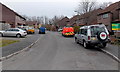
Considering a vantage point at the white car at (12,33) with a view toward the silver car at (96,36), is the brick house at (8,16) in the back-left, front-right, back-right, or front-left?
back-left

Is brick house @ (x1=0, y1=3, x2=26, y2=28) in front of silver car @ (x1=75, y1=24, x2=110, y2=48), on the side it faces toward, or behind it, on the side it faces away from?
in front

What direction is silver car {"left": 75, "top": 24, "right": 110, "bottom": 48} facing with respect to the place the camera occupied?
facing away from the viewer and to the left of the viewer

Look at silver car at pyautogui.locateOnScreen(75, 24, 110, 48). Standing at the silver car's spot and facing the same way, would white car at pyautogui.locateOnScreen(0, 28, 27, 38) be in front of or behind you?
in front
